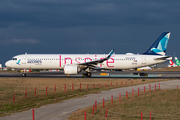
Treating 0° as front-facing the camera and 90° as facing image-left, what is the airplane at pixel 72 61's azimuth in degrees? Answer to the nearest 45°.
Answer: approximately 90°
